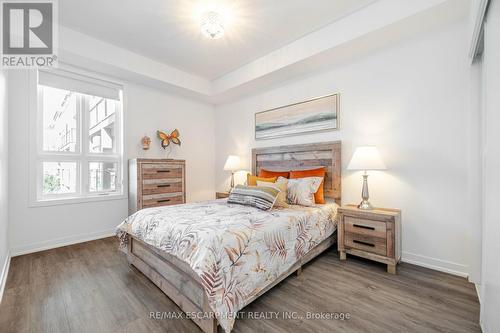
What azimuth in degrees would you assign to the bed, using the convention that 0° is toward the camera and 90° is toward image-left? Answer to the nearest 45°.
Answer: approximately 45°

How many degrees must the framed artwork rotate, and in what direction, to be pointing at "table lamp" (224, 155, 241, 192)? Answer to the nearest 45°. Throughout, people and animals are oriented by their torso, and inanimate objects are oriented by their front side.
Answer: approximately 45° to its right

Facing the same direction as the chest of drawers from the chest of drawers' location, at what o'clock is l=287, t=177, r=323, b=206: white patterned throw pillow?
The white patterned throw pillow is roughly at 12 o'clock from the chest of drawers.

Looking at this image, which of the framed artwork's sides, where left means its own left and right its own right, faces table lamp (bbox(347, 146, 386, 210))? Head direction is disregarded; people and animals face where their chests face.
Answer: left

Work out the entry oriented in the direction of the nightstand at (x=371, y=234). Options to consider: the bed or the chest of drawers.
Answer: the chest of drawers

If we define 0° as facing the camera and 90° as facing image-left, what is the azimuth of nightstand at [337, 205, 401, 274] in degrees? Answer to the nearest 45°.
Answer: approximately 45°
